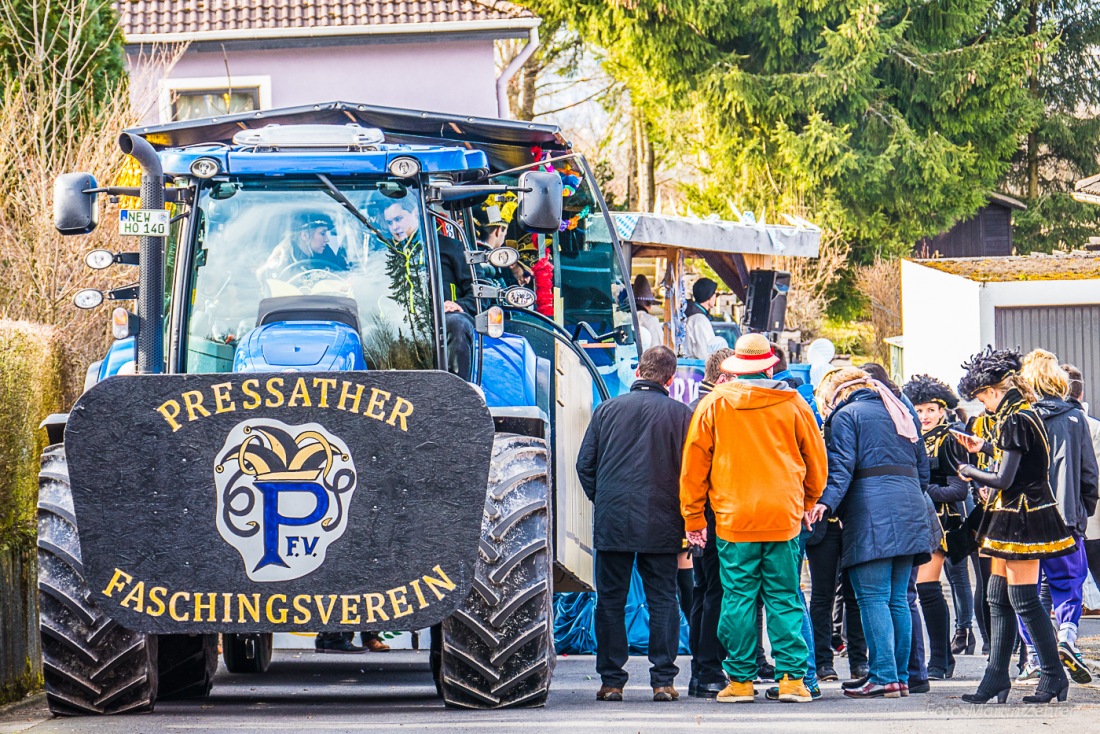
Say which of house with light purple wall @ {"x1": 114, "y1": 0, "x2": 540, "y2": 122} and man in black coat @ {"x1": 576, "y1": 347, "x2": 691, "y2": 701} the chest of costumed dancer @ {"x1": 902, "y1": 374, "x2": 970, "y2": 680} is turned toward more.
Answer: the man in black coat

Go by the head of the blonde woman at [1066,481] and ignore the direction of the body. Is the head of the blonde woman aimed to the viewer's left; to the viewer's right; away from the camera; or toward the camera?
away from the camera

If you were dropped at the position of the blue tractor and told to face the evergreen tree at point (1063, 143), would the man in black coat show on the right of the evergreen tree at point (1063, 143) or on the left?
right

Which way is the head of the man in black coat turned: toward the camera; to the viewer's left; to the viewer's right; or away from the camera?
away from the camera

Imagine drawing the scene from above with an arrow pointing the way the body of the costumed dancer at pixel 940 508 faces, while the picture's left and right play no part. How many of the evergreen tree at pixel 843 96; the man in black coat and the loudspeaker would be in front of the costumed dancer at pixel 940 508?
1

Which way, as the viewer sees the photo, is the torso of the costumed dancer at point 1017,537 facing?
to the viewer's left

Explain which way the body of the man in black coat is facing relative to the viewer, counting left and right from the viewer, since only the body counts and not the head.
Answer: facing away from the viewer

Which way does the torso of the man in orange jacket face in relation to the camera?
away from the camera

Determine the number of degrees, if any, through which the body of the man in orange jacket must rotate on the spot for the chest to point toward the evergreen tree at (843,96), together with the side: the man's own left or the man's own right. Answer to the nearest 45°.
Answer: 0° — they already face it

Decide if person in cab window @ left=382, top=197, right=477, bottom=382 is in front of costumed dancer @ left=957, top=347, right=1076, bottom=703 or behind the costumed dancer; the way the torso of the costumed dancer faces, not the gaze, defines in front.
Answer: in front

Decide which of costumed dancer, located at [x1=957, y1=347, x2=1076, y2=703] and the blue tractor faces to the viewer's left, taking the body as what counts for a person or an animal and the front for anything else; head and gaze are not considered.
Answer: the costumed dancer

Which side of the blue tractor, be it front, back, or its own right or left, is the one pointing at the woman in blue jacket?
left
